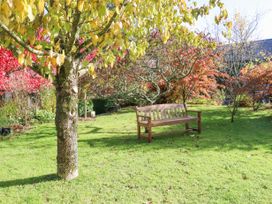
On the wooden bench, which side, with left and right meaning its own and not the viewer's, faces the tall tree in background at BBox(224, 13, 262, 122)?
left

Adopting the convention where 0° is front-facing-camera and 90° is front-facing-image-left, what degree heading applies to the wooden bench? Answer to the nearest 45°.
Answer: approximately 315°

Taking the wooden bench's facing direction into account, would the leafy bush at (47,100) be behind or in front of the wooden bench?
behind

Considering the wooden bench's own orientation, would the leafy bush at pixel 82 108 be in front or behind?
behind

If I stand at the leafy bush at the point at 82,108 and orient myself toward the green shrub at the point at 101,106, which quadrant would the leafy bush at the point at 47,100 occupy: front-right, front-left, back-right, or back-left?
back-left
